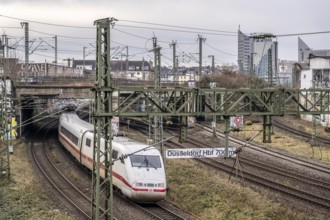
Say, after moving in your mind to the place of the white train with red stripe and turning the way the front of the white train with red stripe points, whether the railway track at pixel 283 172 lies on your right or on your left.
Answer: on your left

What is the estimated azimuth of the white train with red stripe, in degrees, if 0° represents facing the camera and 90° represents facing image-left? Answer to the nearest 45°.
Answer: approximately 315°

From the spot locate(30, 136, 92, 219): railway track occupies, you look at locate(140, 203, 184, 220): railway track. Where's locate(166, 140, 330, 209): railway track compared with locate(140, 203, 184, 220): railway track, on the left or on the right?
left

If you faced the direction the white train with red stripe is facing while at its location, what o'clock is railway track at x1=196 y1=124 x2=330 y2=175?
The railway track is roughly at 9 o'clock from the white train with red stripe.

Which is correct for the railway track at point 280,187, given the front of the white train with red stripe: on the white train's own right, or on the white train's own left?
on the white train's own left
